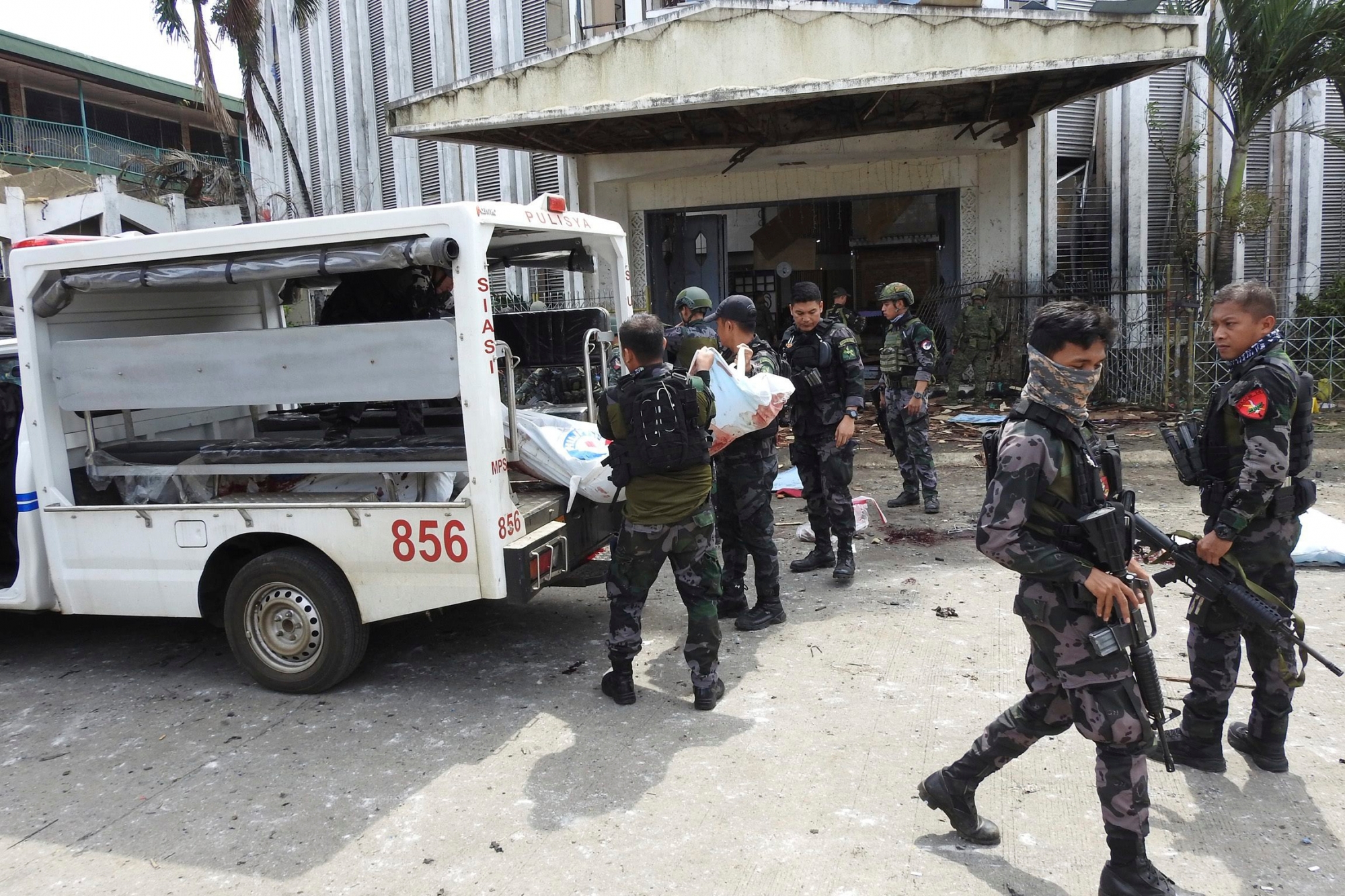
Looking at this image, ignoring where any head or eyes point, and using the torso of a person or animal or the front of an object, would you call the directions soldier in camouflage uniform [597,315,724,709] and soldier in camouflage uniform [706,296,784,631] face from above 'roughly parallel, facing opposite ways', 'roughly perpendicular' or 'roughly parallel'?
roughly perpendicular

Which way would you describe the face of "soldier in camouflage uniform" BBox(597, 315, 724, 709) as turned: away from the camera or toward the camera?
away from the camera

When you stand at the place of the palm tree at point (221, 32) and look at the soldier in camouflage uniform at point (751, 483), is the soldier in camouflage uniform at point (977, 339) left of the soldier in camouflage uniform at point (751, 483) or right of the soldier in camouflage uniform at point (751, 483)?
left

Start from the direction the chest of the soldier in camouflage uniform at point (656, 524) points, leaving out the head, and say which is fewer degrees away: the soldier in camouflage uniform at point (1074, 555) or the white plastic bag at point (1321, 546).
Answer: the white plastic bag

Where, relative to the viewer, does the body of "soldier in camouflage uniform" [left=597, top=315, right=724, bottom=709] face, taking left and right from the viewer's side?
facing away from the viewer

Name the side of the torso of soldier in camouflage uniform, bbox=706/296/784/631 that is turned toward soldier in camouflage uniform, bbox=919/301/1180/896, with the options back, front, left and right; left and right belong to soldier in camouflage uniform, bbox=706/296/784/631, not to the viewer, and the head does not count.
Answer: left

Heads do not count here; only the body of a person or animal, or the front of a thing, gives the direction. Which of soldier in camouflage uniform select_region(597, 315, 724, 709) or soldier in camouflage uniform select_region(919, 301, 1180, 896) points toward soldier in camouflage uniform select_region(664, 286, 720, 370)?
soldier in camouflage uniform select_region(597, 315, 724, 709)

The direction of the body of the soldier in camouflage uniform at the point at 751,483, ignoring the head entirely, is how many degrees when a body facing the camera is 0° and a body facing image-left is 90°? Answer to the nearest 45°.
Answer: approximately 90°
